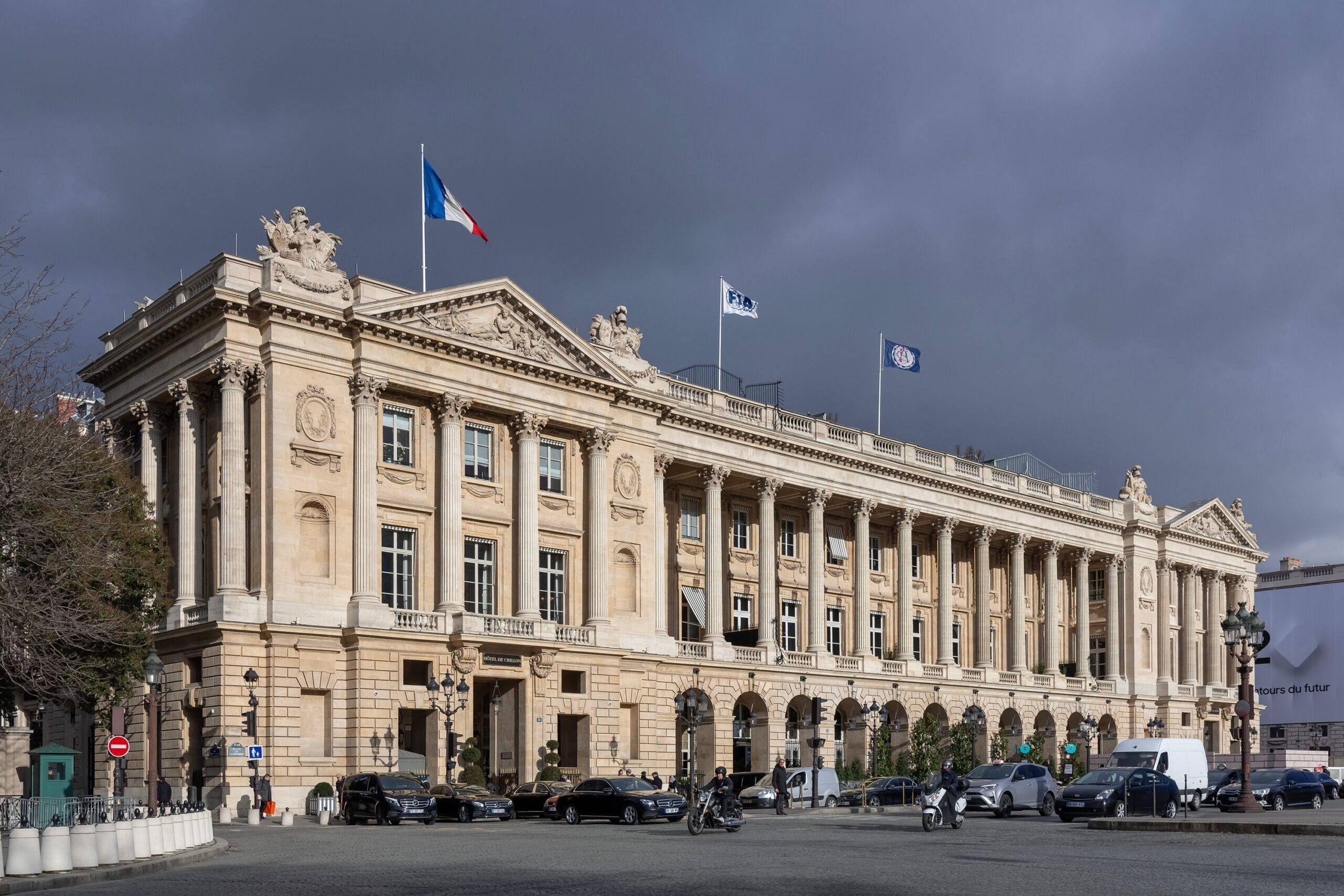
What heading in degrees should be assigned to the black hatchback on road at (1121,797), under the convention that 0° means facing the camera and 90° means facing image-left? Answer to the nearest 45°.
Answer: approximately 45°

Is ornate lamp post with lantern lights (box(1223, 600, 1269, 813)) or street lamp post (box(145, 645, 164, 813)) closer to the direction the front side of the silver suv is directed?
the street lamp post

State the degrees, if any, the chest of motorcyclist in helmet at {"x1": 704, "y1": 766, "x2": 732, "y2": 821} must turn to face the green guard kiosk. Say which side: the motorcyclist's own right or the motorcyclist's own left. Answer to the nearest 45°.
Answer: approximately 45° to the motorcyclist's own right

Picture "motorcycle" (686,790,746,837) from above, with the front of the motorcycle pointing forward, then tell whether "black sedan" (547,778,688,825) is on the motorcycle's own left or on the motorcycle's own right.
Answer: on the motorcycle's own right
